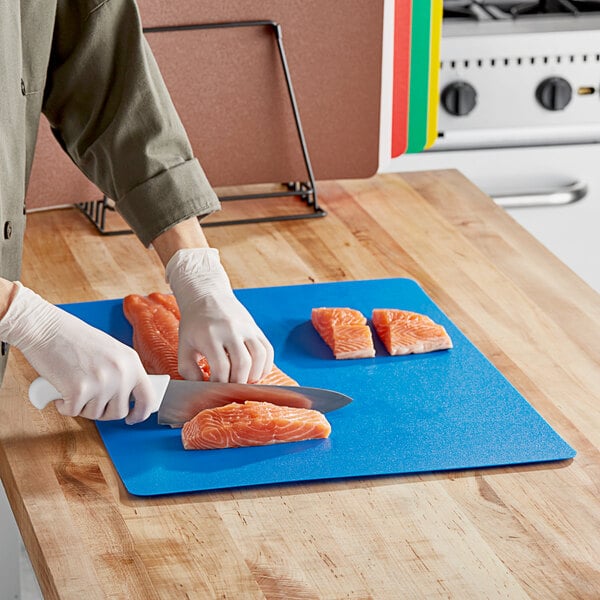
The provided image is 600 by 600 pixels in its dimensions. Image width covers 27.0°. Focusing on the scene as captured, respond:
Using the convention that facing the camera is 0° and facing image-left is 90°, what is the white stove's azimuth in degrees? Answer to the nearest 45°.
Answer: approximately 0°

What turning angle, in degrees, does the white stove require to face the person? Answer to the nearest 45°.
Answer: approximately 45° to its right

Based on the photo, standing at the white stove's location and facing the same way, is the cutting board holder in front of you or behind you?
in front

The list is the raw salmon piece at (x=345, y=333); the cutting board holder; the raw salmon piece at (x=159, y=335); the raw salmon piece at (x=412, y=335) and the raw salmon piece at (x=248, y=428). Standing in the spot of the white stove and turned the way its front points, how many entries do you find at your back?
0

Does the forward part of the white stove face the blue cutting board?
yes

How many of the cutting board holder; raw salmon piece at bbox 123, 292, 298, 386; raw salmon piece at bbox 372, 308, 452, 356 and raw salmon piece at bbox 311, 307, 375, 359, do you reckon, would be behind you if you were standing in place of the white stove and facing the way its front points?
0

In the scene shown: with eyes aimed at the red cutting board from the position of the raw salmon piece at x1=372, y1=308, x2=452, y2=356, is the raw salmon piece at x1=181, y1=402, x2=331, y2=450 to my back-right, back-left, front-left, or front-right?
back-left

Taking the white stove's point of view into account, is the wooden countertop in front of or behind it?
in front

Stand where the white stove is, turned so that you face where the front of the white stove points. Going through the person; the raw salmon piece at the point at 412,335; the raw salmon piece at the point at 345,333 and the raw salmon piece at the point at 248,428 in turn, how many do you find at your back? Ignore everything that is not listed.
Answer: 0

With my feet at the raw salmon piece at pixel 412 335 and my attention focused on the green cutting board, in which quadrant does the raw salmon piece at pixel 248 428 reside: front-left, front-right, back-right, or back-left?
back-left

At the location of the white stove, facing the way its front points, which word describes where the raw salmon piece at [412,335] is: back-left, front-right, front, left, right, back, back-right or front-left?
front
